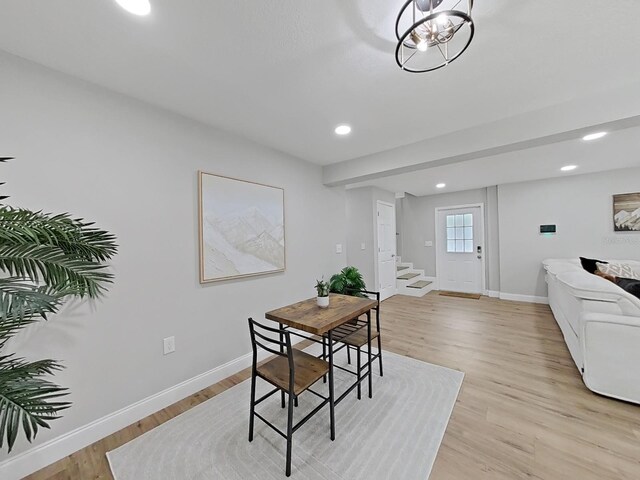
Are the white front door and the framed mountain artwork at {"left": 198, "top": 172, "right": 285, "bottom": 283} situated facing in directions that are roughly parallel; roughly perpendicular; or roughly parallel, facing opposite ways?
roughly perpendicular

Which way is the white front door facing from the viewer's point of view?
toward the camera

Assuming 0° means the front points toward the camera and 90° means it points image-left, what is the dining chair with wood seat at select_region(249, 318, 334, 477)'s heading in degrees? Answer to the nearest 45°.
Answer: approximately 225°

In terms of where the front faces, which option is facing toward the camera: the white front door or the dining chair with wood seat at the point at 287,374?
the white front door

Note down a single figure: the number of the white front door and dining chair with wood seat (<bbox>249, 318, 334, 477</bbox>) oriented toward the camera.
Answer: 1

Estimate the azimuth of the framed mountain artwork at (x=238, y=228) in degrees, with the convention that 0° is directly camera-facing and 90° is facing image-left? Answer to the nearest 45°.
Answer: approximately 315°

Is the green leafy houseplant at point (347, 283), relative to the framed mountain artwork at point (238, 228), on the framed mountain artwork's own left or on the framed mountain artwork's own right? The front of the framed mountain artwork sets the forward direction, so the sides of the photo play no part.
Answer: on the framed mountain artwork's own left

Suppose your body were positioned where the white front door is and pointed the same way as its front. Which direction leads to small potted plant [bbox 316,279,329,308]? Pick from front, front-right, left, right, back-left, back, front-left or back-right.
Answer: front

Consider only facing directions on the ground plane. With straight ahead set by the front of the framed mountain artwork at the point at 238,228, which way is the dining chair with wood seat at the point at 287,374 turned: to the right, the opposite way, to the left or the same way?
to the left

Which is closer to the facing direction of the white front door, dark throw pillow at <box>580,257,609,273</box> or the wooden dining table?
the wooden dining table

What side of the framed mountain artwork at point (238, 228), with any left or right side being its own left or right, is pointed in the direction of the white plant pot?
front

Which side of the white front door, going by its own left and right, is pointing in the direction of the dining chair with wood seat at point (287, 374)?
front

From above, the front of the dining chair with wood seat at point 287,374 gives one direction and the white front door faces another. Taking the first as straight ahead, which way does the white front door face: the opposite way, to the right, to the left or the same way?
the opposite way

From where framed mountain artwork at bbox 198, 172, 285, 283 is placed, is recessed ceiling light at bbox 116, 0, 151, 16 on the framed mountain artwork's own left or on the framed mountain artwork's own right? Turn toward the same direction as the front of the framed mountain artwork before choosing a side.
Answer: on the framed mountain artwork's own right
